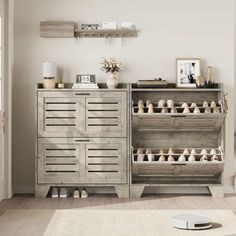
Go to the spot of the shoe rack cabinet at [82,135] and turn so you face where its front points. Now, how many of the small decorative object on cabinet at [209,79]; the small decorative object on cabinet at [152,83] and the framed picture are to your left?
3

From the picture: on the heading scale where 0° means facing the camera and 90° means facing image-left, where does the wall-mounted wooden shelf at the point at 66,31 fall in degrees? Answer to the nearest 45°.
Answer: approximately 0°

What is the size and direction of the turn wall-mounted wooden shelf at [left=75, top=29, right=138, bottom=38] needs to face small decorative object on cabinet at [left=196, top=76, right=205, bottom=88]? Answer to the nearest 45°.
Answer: approximately 90° to its left

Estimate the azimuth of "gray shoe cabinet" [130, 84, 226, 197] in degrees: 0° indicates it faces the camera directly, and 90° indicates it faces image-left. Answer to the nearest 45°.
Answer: approximately 0°

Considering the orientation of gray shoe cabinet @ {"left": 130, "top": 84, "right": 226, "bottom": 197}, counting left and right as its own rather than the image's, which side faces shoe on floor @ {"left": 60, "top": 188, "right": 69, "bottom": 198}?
right
